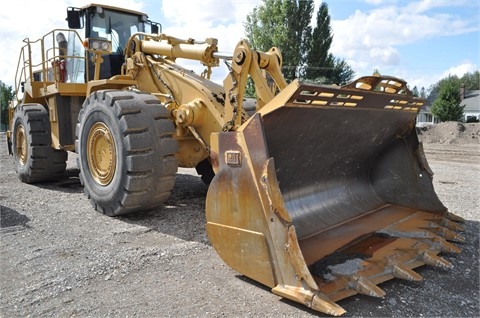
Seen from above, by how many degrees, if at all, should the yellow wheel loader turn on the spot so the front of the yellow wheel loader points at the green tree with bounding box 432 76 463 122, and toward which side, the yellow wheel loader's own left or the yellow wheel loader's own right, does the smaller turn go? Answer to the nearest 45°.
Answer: approximately 90° to the yellow wheel loader's own left

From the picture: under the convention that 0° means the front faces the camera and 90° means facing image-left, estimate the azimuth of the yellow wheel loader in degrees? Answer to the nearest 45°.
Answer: approximately 315°

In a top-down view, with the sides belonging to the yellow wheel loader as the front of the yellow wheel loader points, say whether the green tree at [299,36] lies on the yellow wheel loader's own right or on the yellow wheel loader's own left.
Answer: on the yellow wheel loader's own left

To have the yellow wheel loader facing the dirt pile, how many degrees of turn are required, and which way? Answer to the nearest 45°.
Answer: approximately 90° to its left
